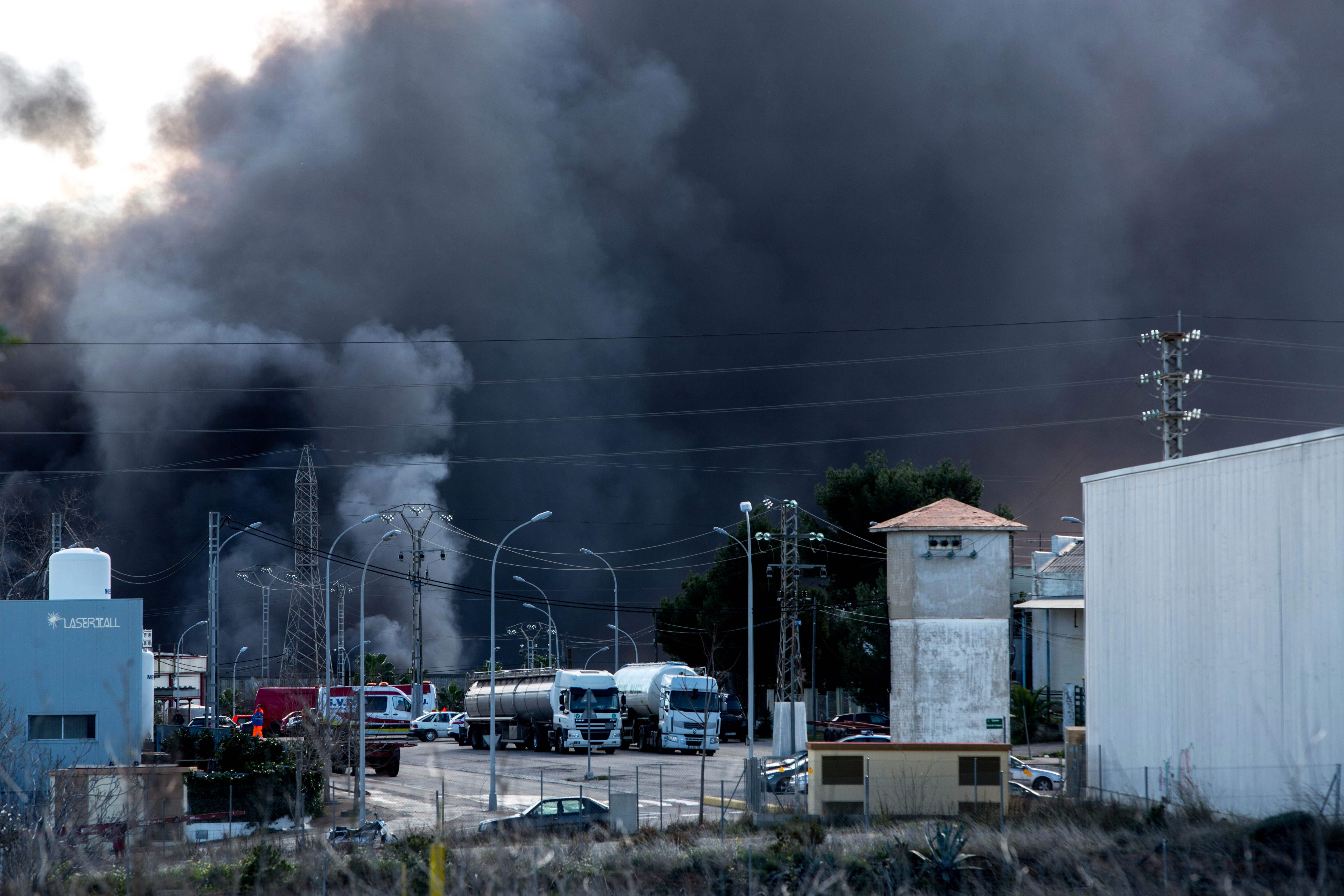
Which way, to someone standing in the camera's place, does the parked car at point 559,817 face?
facing to the left of the viewer

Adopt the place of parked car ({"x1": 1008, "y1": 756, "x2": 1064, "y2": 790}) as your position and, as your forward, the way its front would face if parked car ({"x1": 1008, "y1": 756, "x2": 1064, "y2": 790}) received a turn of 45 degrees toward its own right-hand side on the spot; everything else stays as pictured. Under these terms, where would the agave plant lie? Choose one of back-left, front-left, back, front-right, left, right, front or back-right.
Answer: front-right

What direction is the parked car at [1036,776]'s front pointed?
to the viewer's right

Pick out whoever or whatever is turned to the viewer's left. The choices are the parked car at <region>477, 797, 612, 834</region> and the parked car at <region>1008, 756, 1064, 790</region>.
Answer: the parked car at <region>477, 797, 612, 834</region>

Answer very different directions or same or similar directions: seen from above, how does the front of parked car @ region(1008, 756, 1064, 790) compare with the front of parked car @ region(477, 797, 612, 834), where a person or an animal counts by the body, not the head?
very different directions
